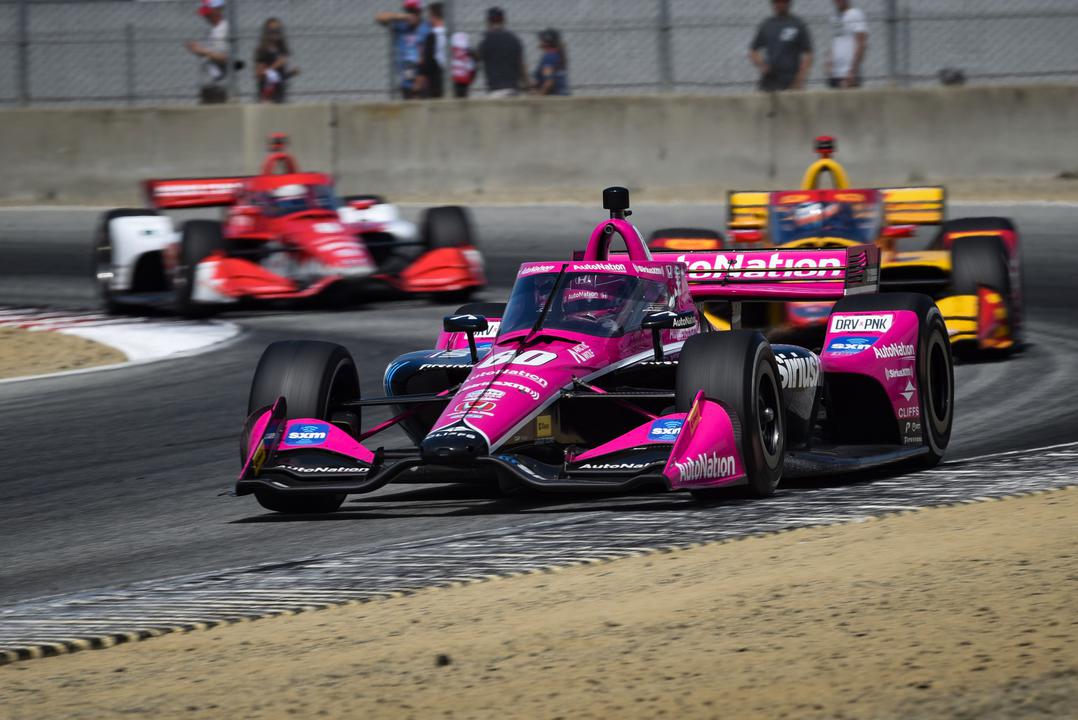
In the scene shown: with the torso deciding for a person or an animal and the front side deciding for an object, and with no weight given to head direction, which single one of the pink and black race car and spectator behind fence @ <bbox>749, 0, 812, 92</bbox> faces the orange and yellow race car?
the spectator behind fence

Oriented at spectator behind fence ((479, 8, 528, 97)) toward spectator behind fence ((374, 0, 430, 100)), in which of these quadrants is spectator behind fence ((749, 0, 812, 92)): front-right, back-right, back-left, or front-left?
back-left

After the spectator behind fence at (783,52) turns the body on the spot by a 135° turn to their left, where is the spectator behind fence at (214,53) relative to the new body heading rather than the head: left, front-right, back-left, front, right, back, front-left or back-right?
back-left

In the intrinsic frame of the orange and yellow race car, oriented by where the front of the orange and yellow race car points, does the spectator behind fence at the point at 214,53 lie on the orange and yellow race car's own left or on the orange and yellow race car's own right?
on the orange and yellow race car's own right

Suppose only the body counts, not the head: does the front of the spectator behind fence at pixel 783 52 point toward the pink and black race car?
yes

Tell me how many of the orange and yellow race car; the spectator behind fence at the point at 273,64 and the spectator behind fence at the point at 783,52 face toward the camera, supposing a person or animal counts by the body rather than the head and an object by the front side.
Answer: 3

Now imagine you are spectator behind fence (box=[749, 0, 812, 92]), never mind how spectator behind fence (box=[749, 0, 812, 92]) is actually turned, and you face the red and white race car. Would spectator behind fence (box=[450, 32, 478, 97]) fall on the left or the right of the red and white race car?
right

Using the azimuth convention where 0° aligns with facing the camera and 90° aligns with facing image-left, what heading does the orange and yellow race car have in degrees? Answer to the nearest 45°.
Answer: approximately 0°

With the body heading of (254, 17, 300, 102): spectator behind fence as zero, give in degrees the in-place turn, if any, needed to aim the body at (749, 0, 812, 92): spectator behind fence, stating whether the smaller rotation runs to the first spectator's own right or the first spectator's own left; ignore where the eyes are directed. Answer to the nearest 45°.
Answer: approximately 45° to the first spectator's own left

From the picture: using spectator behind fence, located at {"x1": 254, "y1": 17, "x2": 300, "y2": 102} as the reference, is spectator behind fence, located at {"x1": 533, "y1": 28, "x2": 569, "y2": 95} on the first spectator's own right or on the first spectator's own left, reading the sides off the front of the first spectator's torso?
on the first spectator's own left

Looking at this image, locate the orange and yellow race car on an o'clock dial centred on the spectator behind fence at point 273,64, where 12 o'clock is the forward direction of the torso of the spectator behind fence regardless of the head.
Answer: The orange and yellow race car is roughly at 11 o'clock from the spectator behind fence.

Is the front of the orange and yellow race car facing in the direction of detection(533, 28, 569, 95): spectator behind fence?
no

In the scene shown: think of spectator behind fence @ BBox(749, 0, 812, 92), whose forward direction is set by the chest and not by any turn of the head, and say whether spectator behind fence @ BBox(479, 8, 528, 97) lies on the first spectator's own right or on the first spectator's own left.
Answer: on the first spectator's own right

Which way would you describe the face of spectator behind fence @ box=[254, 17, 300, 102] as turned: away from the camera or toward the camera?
toward the camera

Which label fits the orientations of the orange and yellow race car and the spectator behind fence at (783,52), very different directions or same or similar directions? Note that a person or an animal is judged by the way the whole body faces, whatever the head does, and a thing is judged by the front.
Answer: same or similar directions

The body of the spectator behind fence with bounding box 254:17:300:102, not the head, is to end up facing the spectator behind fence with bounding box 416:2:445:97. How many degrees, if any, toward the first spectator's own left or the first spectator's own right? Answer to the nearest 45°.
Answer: approximately 45° to the first spectator's own left

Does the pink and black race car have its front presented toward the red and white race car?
no

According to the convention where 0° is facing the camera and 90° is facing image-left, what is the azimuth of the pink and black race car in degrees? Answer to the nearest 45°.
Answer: approximately 45°

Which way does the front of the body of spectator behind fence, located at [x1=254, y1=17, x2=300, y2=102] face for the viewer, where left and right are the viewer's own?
facing the viewer

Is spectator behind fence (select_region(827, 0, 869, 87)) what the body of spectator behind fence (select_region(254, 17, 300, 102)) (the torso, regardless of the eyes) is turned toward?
no
